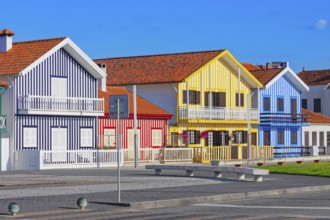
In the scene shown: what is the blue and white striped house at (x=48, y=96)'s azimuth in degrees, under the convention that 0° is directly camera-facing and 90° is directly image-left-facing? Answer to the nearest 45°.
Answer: approximately 315°
